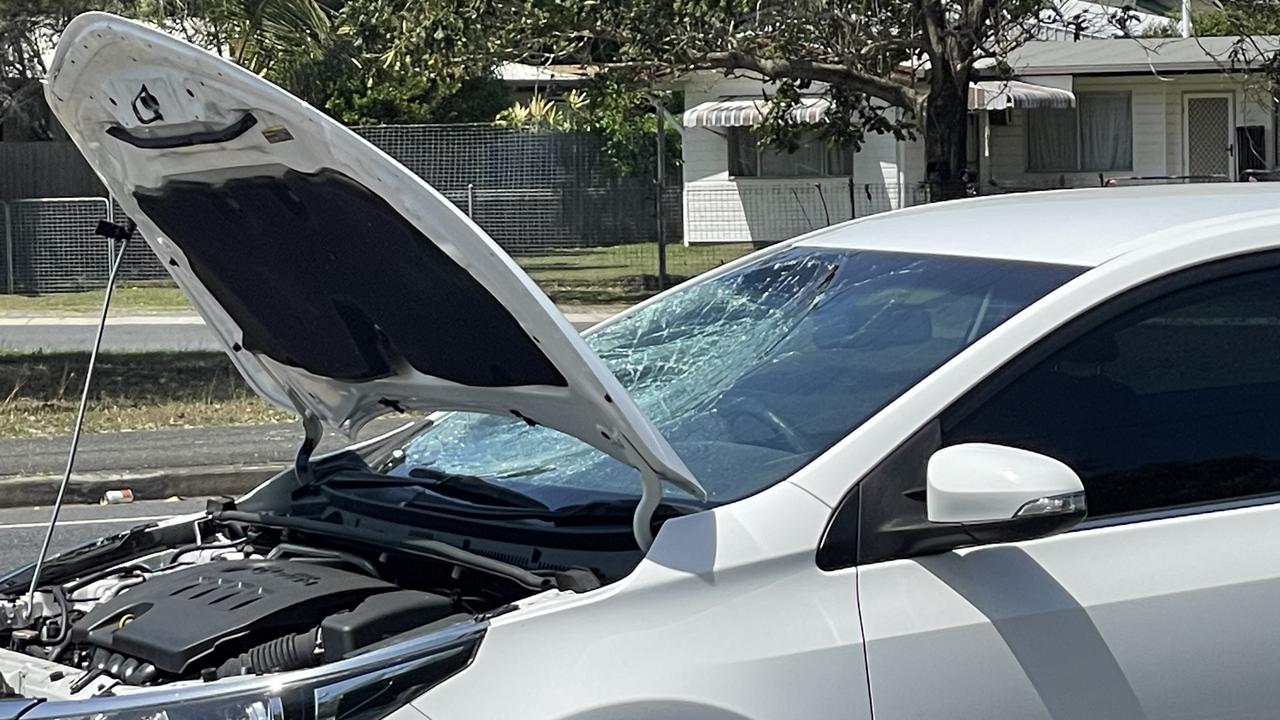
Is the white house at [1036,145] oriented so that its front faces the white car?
yes

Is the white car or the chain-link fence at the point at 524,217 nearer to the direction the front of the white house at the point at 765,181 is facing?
the white car

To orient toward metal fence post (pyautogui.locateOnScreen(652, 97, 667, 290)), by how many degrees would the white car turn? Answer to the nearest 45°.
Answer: approximately 135° to its right

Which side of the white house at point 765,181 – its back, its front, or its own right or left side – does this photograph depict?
front

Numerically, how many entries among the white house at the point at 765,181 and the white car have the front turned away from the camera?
0

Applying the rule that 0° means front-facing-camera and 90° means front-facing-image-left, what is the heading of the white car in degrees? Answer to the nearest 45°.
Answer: approximately 45°

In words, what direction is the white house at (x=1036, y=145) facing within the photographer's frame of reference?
facing the viewer

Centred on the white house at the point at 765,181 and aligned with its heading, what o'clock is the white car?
The white car is roughly at 12 o'clock from the white house.

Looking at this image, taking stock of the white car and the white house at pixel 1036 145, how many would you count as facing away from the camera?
0

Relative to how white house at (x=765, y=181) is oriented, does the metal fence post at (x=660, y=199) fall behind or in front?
in front
